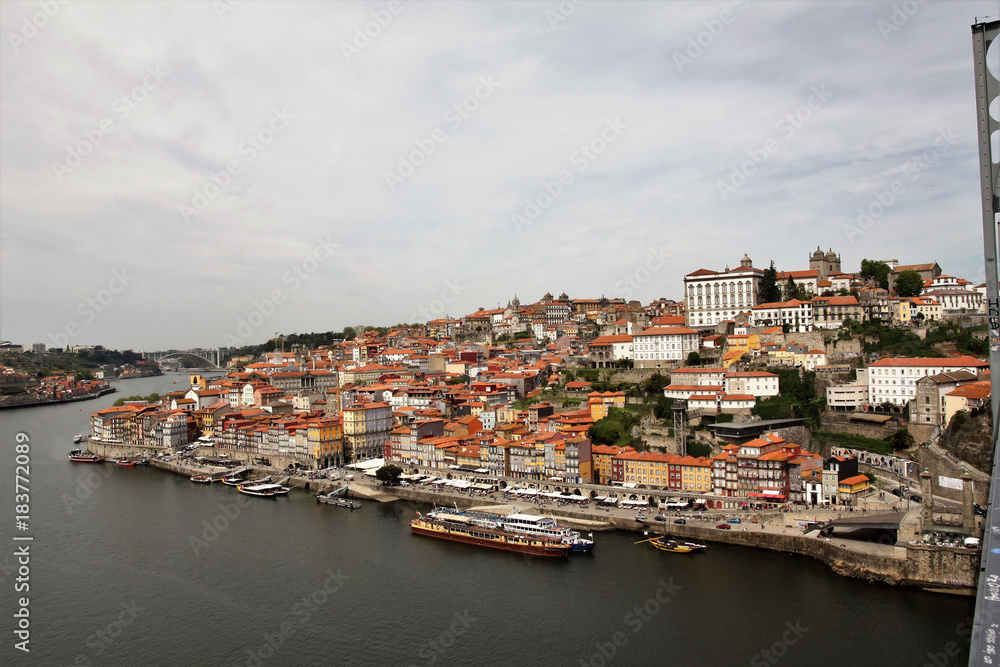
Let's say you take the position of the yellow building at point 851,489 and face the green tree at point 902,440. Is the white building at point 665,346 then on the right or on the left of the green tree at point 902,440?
left

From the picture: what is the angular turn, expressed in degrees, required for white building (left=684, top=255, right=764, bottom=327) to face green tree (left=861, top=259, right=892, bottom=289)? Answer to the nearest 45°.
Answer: approximately 90° to its left

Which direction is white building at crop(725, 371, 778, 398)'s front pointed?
toward the camera

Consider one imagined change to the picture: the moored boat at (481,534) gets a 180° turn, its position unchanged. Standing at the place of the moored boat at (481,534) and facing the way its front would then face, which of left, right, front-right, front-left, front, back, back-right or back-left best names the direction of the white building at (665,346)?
right

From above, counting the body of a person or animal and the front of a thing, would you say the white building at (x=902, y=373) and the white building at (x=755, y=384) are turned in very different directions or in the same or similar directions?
same or similar directions

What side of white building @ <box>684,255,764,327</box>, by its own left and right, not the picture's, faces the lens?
front

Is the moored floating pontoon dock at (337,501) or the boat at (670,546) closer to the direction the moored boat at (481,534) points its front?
the boat

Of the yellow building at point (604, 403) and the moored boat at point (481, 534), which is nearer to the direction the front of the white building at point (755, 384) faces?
the moored boat

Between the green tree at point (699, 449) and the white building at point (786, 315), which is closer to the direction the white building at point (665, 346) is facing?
the green tree

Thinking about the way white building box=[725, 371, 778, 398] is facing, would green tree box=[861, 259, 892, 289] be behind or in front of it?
behind

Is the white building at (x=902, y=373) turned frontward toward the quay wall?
yes

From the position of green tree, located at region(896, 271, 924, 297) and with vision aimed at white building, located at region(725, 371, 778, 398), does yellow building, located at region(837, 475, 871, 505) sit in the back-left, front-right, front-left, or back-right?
front-left

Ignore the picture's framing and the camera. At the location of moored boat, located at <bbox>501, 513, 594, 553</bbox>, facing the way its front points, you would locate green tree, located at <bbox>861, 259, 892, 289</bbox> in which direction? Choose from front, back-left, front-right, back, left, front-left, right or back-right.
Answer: left

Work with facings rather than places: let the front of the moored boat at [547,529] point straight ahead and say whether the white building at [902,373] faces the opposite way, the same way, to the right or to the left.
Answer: to the right

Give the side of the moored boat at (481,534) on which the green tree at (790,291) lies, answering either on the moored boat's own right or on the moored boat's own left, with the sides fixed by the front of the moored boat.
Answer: on the moored boat's own left

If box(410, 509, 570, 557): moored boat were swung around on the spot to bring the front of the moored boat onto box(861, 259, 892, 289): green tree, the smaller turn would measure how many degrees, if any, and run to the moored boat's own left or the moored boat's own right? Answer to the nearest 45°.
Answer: approximately 90° to the moored boat's own left

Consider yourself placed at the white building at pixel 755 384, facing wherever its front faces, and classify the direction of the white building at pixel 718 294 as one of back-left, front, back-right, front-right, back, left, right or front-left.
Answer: back
